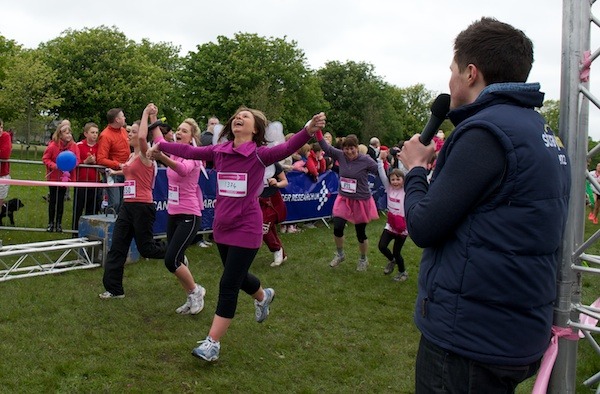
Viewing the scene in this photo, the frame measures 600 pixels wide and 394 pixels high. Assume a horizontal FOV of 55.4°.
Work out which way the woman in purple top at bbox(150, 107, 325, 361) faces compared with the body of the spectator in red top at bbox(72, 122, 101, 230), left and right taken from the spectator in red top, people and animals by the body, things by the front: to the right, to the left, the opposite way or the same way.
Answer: to the right

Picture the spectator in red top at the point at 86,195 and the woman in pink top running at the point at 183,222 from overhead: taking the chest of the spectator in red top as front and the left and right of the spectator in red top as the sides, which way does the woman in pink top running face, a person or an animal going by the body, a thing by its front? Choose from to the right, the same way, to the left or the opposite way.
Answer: to the right

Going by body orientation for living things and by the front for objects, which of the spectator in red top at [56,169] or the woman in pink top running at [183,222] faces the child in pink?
the spectator in red top

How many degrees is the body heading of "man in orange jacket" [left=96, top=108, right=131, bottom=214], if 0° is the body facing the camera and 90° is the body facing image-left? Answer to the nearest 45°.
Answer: approximately 315°

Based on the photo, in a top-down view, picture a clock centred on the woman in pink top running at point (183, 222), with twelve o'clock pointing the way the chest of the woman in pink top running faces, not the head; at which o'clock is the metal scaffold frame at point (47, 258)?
The metal scaffold frame is roughly at 3 o'clock from the woman in pink top running.

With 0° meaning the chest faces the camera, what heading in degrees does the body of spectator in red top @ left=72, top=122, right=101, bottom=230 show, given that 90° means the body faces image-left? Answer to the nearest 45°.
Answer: approximately 315°

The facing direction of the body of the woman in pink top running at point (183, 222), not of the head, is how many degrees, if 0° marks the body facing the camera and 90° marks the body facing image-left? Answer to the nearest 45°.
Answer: approximately 45°

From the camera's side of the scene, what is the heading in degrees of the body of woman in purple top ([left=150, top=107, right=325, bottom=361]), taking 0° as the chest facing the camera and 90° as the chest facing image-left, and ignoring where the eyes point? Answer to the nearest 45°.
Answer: approximately 45°

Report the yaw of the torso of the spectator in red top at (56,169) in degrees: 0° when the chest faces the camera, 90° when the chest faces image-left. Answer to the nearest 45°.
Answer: approximately 315°

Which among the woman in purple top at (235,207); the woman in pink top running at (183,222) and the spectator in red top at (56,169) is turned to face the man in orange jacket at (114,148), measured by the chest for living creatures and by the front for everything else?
the spectator in red top

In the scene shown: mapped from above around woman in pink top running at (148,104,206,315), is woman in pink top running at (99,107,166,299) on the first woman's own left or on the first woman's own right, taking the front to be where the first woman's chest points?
on the first woman's own right
